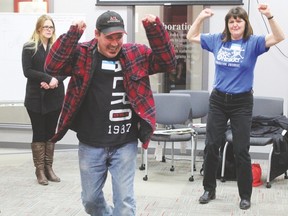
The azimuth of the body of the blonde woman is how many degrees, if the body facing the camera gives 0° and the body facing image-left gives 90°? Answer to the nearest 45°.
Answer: approximately 315°

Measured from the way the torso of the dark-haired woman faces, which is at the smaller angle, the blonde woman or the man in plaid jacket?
the man in plaid jacket

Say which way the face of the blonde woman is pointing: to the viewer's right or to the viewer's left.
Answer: to the viewer's right

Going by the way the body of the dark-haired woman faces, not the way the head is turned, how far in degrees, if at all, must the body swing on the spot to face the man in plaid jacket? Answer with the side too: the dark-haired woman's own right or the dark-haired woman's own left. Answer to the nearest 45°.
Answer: approximately 45° to the dark-haired woman's own right

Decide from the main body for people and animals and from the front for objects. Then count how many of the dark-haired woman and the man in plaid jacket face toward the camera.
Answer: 2

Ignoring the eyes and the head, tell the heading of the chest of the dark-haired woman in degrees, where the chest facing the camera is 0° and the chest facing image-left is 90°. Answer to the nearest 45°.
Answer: approximately 0°

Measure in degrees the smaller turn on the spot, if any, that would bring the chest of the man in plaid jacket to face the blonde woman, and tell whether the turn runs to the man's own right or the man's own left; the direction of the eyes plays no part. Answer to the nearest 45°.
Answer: approximately 180°

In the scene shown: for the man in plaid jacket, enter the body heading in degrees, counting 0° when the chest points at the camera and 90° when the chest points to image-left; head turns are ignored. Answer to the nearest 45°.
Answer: approximately 0°

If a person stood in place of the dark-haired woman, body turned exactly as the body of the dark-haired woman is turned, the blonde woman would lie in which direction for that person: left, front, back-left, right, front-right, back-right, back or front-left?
right
